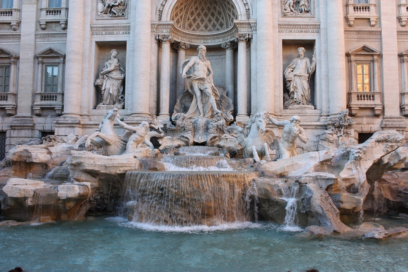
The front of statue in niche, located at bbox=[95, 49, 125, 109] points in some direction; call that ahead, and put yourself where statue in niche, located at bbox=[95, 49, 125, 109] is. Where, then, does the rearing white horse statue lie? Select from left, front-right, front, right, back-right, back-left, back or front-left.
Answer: front-left

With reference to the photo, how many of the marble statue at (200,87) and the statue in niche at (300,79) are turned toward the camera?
2

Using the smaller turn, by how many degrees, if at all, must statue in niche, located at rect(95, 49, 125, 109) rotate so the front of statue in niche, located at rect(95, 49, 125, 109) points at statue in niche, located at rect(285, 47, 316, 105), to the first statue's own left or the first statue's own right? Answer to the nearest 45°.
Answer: approximately 90° to the first statue's own left

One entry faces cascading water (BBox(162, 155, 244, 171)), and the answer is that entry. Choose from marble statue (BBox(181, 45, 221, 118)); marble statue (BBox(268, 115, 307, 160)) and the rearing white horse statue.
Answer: marble statue (BBox(181, 45, 221, 118))

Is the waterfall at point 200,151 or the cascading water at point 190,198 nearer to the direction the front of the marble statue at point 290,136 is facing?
the cascading water

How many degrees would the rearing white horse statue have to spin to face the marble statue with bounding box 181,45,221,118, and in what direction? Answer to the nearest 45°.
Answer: approximately 180°

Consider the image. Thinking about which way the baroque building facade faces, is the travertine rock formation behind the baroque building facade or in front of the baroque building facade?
in front

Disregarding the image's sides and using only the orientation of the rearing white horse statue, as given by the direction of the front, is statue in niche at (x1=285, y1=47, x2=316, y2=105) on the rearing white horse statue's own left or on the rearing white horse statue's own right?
on the rearing white horse statue's own left

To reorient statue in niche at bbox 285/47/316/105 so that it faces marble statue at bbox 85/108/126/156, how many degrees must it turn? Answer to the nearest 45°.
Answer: approximately 45° to its right

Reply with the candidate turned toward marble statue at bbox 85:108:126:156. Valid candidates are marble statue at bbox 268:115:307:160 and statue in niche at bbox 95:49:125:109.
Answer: the statue in niche

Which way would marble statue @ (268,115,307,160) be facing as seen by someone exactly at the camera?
facing the viewer and to the right of the viewer

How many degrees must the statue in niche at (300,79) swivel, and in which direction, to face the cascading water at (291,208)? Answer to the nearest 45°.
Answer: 0° — it already faces it

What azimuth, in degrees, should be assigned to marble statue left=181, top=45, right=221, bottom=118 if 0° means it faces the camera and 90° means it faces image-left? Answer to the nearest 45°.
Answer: approximately 0°
